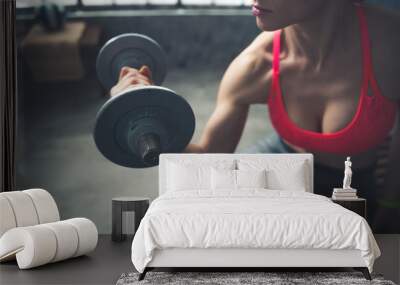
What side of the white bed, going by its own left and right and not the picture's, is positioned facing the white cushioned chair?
right

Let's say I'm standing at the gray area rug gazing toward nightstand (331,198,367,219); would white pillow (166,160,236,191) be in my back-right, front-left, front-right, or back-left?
front-left

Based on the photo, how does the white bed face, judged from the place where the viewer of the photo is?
facing the viewer

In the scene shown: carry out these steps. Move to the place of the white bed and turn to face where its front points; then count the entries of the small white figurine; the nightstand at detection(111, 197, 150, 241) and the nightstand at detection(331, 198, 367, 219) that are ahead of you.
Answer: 0

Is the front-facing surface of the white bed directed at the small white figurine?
no

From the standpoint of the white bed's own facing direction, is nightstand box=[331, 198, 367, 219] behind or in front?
behind

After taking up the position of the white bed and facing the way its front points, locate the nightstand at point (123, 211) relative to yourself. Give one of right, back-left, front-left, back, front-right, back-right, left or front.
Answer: back-right
